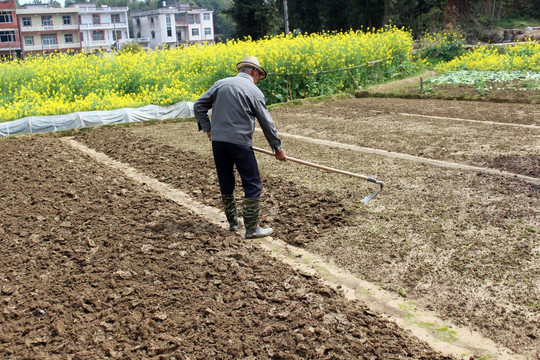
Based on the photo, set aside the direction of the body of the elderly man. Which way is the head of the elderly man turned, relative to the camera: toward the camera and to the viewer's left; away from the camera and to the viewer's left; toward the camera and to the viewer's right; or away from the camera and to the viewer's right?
away from the camera and to the viewer's right

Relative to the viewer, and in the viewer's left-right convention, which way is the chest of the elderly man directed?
facing away from the viewer and to the right of the viewer

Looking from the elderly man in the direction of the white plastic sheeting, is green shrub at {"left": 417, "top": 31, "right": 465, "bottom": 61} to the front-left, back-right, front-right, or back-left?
front-right

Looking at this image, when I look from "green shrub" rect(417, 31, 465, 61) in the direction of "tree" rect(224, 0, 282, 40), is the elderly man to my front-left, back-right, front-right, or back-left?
back-left

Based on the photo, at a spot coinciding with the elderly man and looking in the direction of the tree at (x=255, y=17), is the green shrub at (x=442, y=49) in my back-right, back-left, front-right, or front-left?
front-right

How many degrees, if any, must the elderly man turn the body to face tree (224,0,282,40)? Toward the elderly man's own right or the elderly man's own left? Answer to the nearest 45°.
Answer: approximately 45° to the elderly man's own left

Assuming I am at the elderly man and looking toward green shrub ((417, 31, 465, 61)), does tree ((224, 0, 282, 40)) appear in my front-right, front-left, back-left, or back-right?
front-left

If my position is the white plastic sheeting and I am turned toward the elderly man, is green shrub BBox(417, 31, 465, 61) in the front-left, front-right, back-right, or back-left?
back-left

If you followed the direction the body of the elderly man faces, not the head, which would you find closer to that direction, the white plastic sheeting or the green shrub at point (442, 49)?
the green shrub

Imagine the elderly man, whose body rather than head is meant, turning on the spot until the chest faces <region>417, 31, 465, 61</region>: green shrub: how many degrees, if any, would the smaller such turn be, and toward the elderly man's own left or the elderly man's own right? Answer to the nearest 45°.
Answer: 0° — they already face it

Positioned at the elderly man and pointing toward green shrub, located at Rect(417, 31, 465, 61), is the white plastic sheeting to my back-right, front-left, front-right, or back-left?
front-left
